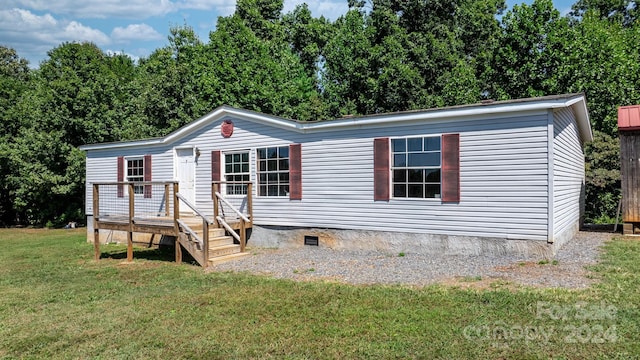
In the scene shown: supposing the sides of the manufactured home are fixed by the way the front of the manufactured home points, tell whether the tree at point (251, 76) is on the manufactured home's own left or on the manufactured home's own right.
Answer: on the manufactured home's own right

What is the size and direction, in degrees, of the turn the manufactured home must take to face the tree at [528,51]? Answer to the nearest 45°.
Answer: approximately 180°

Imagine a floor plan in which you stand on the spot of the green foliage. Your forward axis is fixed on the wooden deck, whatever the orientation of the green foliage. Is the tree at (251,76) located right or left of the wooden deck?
right

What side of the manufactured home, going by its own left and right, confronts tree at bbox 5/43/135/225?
right

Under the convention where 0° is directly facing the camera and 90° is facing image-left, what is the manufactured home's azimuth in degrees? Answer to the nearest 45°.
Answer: approximately 45°

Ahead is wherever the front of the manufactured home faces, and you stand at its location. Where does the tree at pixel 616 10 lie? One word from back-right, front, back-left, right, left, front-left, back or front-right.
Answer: back
